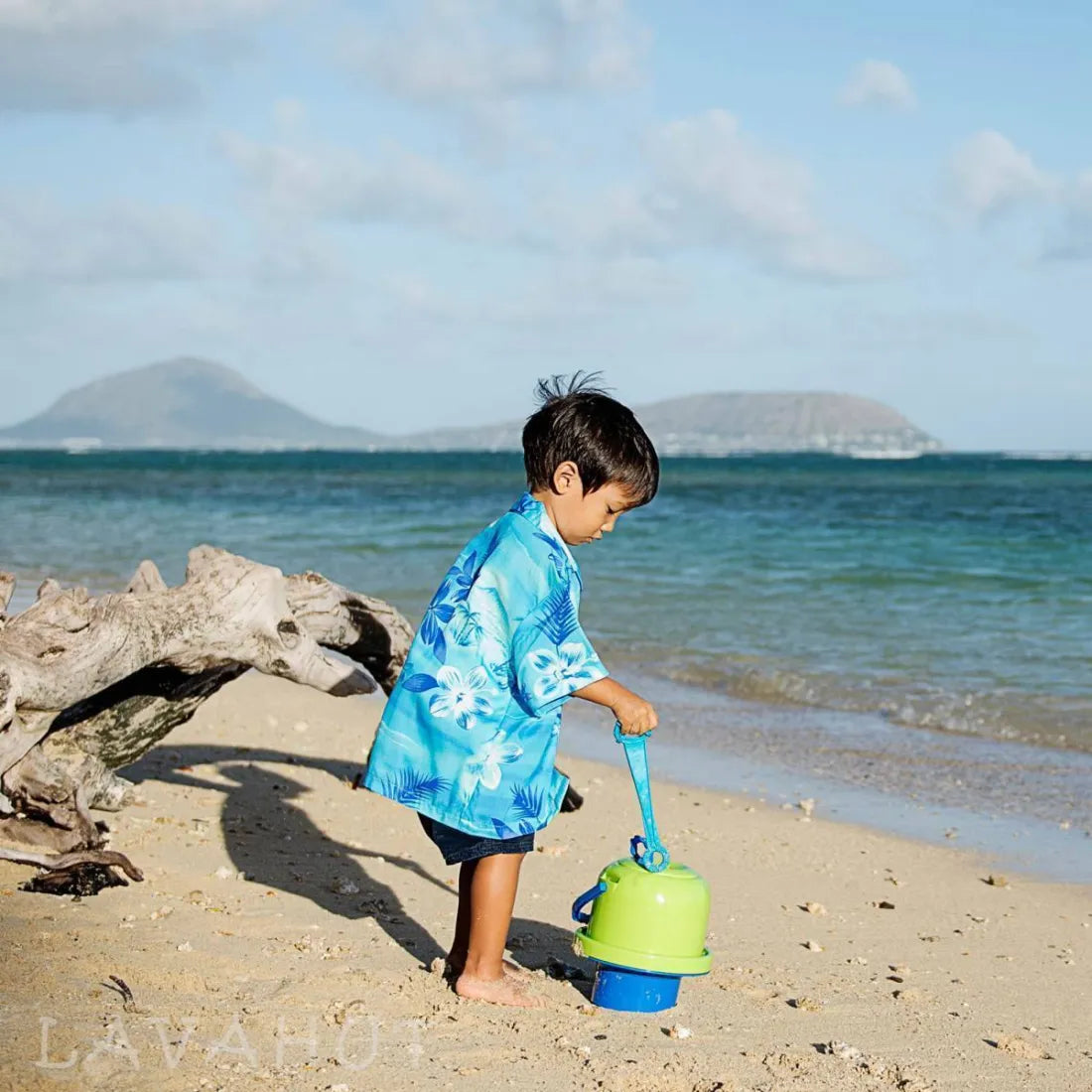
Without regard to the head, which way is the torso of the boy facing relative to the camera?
to the viewer's right

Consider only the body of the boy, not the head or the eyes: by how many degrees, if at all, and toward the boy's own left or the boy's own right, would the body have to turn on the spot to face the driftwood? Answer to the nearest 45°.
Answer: approximately 135° to the boy's own left

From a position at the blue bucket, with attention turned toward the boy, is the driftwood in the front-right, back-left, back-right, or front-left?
front-right
